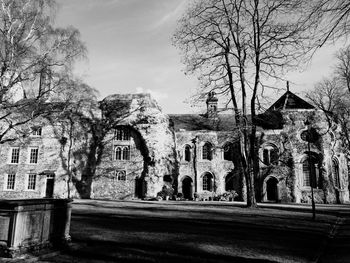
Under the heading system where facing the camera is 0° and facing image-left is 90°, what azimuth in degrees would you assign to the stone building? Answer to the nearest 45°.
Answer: approximately 0°
